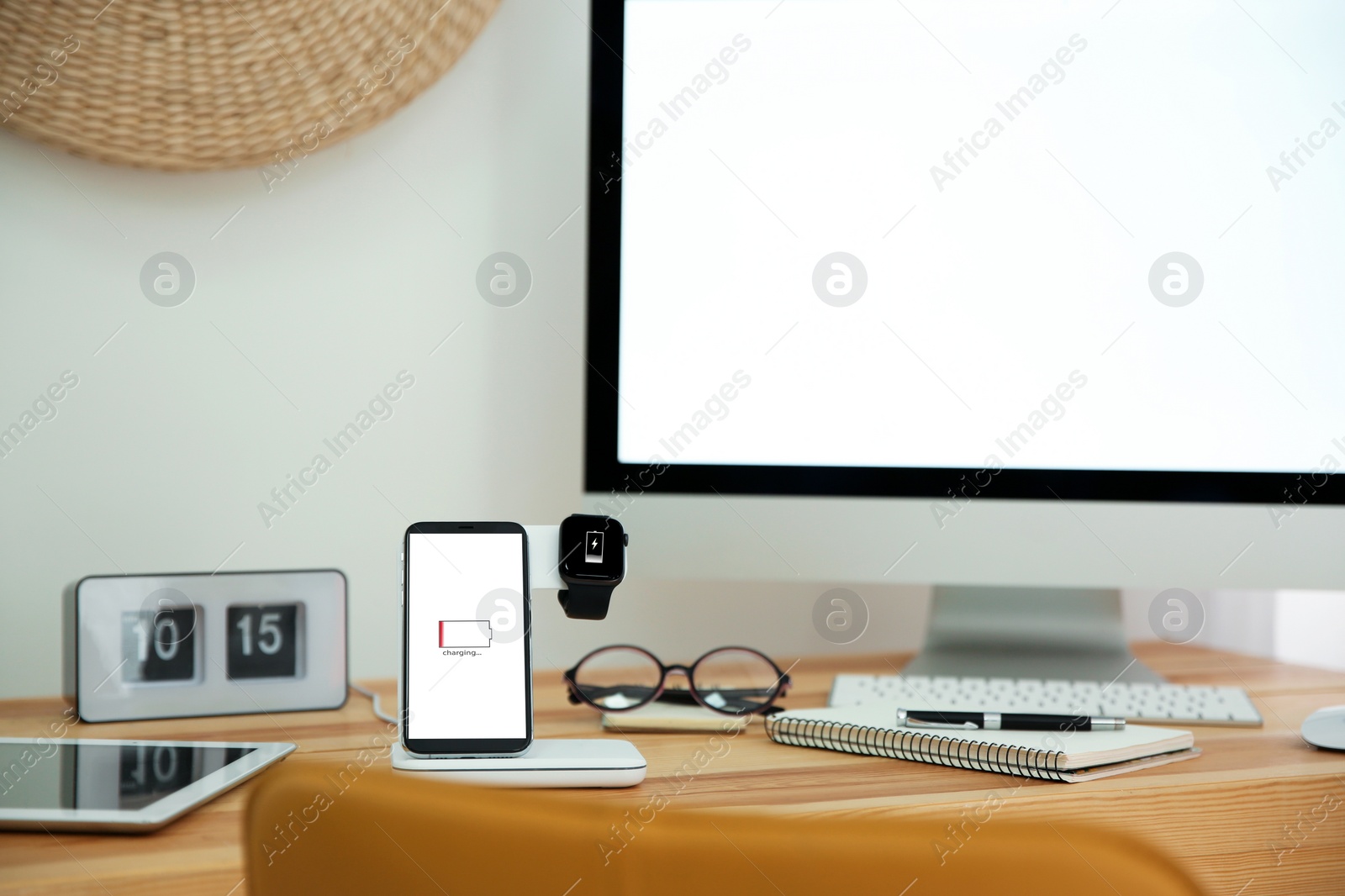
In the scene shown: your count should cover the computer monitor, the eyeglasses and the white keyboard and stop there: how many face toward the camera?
3

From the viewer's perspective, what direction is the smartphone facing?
toward the camera

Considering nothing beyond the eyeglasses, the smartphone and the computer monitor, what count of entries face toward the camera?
3

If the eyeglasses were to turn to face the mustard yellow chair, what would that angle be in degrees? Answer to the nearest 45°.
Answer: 0° — it already faces it

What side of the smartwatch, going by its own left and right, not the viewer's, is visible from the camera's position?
front

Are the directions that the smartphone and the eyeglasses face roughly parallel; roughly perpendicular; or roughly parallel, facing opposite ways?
roughly parallel

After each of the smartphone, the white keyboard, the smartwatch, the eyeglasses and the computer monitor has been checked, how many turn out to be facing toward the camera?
5

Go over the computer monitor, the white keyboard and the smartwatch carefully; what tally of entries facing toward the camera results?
3

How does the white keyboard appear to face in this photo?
toward the camera

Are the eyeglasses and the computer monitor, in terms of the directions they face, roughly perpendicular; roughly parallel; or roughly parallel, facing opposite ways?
roughly parallel
